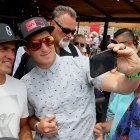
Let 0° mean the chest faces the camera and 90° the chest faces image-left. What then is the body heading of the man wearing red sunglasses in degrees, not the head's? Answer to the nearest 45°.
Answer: approximately 0°
